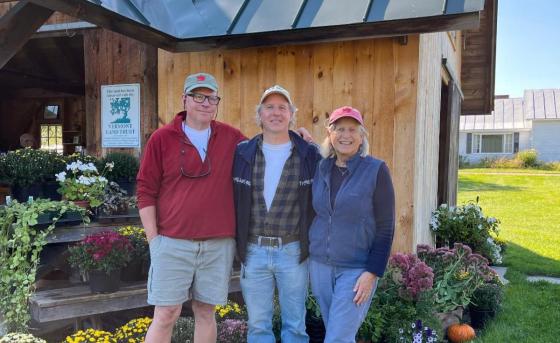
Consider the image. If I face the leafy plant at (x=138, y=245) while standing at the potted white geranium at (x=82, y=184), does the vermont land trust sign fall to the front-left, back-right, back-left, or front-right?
back-left

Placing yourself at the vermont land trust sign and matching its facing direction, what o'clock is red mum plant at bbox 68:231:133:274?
The red mum plant is roughly at 12 o'clock from the vermont land trust sign.

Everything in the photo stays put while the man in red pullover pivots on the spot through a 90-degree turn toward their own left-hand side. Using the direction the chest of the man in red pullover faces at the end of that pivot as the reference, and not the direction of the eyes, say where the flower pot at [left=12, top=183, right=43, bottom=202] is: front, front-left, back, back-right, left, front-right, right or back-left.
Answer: back-left

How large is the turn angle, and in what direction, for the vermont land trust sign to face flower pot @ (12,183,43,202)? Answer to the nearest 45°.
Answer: approximately 45° to its right

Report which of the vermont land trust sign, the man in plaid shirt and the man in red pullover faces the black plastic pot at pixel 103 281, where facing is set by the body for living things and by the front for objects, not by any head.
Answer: the vermont land trust sign

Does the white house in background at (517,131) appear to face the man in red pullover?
yes

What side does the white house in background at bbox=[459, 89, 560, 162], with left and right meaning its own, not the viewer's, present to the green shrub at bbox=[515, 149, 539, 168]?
front

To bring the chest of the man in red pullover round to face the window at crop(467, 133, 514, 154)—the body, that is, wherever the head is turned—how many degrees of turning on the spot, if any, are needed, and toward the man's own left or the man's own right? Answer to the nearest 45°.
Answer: approximately 135° to the man's own left

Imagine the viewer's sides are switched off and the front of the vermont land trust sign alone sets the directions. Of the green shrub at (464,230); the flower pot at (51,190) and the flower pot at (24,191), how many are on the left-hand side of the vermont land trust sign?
1

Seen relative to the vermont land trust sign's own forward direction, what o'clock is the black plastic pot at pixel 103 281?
The black plastic pot is roughly at 12 o'clock from the vermont land trust sign.

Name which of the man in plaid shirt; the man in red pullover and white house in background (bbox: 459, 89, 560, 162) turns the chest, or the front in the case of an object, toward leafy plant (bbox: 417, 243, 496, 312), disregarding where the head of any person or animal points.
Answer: the white house in background

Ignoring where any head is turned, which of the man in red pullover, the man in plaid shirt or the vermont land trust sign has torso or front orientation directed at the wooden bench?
the vermont land trust sign
